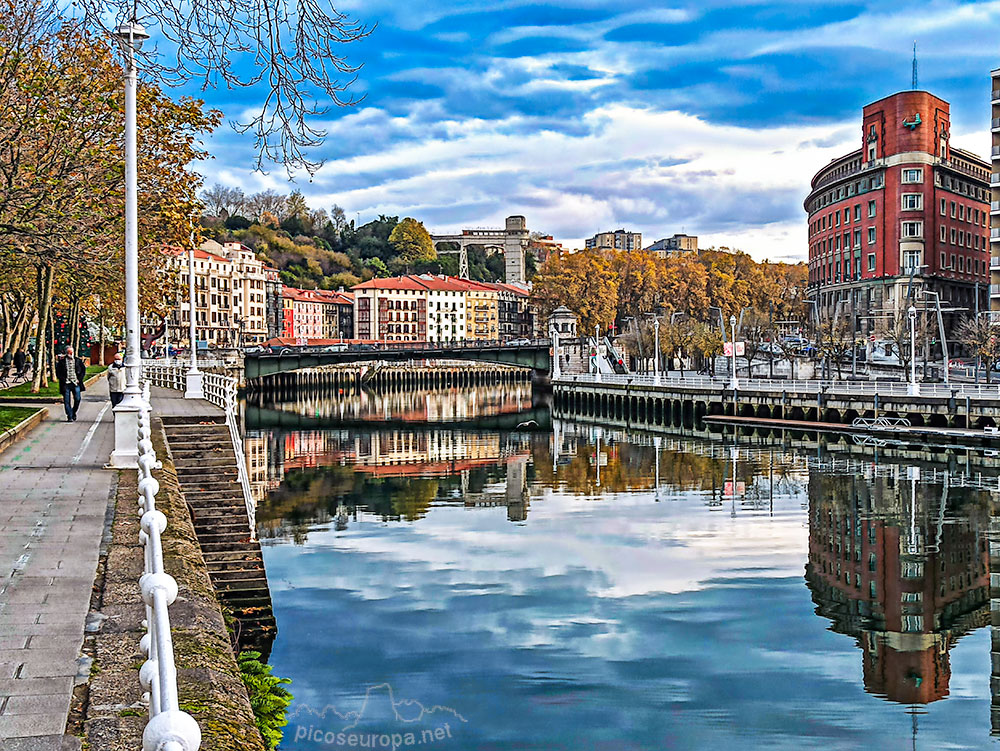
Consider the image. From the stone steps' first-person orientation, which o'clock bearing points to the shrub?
The shrub is roughly at 12 o'clock from the stone steps.

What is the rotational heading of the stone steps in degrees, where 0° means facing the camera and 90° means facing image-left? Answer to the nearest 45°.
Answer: approximately 0°

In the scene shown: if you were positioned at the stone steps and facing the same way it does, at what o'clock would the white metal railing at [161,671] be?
The white metal railing is roughly at 12 o'clock from the stone steps.
